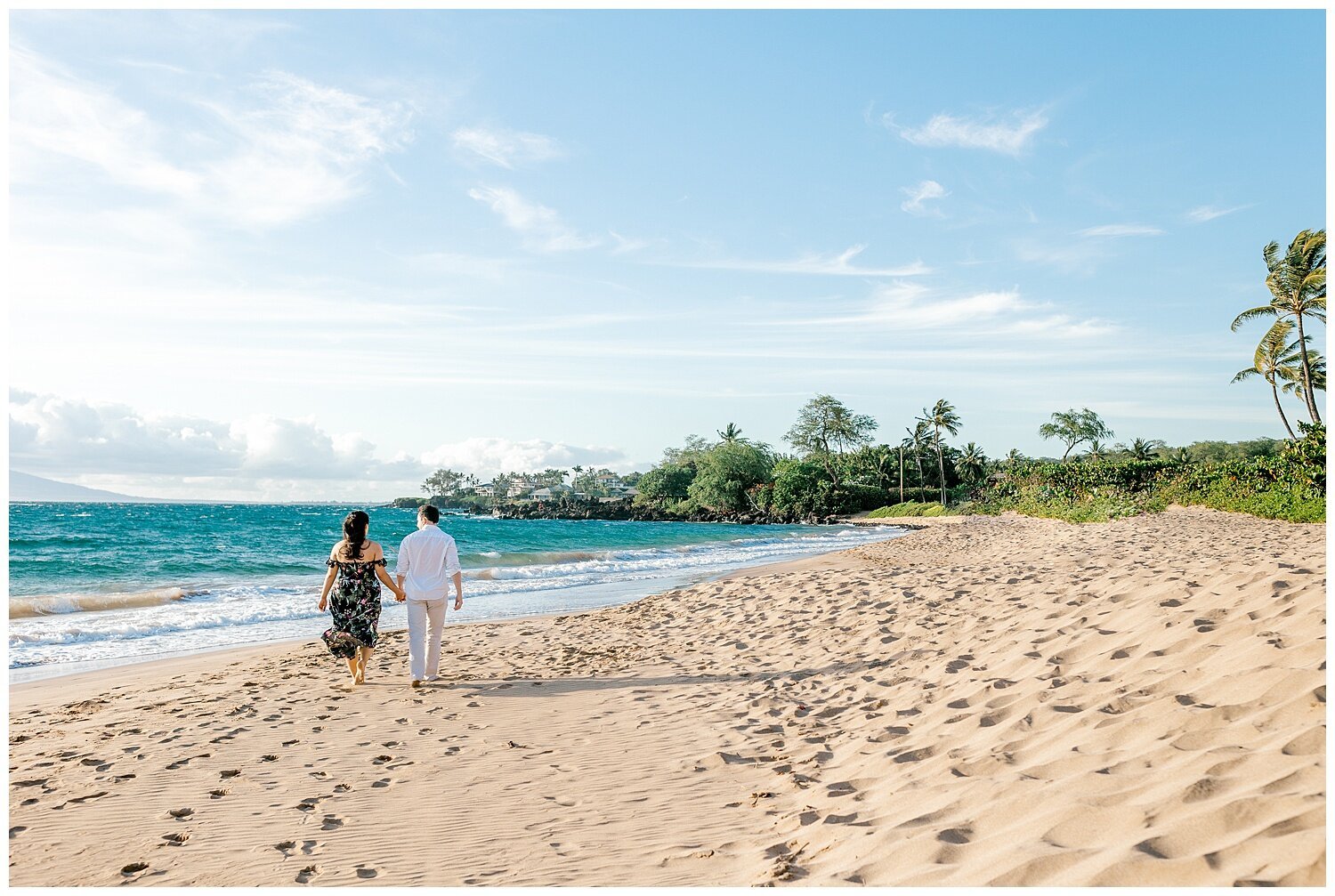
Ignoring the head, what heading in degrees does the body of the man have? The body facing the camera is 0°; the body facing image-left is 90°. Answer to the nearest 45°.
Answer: approximately 180°

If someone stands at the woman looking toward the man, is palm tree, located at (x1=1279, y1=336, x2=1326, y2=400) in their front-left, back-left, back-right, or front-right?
front-left

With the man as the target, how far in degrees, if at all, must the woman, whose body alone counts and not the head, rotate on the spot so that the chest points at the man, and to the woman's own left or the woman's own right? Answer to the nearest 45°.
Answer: approximately 90° to the woman's own right

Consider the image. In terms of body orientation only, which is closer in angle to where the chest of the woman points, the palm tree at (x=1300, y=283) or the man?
the palm tree

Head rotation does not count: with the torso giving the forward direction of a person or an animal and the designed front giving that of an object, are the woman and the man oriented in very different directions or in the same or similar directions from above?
same or similar directions

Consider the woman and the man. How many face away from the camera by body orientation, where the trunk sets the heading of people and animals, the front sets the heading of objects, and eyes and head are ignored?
2

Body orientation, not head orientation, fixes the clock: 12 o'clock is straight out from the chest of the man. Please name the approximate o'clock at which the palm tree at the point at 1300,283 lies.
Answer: The palm tree is roughly at 2 o'clock from the man.

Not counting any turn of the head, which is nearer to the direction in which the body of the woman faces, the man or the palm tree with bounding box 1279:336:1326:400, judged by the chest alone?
the palm tree

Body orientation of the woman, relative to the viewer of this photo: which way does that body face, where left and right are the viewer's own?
facing away from the viewer

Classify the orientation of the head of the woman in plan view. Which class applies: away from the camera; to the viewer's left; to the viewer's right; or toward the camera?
away from the camera

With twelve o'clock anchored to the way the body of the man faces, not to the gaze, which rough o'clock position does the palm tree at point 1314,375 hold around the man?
The palm tree is roughly at 2 o'clock from the man.
